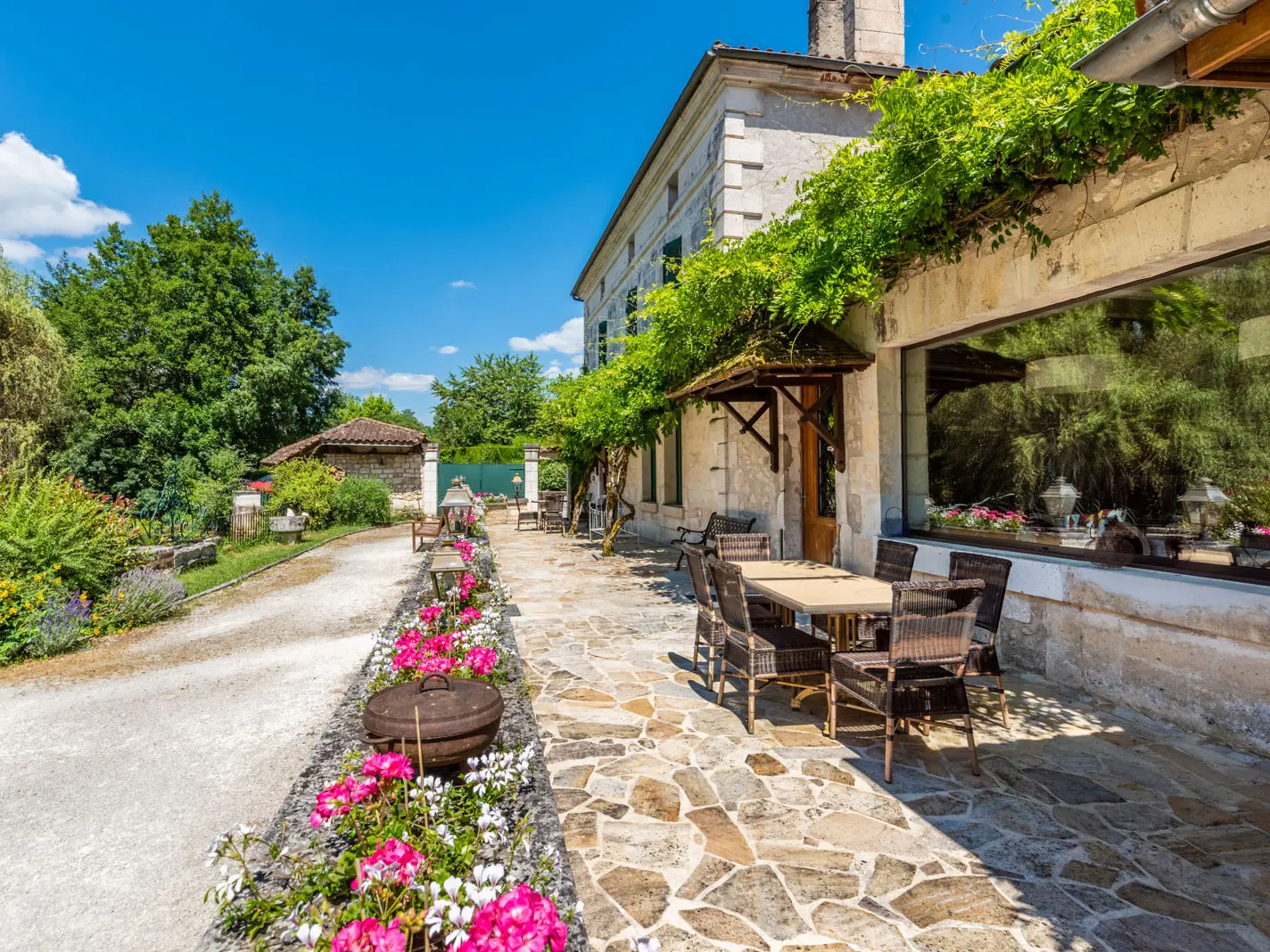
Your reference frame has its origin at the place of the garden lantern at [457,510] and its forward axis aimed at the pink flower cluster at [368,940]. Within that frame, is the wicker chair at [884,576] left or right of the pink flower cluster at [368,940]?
left

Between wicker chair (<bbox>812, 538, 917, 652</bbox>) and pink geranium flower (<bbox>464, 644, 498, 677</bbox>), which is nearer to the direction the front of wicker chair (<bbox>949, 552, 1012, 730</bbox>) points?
the pink geranium flower

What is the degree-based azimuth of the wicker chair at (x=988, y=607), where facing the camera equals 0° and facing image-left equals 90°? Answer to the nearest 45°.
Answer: approximately 45°

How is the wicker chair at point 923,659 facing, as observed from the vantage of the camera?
facing away from the viewer and to the left of the viewer

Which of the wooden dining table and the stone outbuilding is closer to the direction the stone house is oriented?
the wooden dining table

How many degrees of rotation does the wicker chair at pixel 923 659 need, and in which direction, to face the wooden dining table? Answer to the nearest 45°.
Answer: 0° — it already faces it

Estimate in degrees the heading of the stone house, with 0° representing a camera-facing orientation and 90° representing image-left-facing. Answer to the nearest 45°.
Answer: approximately 45°

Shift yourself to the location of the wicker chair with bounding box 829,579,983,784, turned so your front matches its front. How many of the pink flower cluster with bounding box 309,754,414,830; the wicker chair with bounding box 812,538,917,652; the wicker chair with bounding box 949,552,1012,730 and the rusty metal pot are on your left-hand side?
2

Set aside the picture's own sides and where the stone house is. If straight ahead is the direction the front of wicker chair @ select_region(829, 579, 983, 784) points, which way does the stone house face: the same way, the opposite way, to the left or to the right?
to the left

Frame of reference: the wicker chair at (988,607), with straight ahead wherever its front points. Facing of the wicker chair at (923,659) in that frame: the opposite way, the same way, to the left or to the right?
to the right

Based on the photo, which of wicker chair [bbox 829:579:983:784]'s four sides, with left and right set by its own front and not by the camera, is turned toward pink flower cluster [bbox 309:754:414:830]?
left
